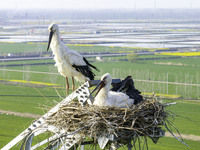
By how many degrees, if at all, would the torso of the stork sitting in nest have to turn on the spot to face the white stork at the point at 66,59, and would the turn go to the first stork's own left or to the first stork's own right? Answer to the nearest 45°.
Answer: approximately 45° to the first stork's own right

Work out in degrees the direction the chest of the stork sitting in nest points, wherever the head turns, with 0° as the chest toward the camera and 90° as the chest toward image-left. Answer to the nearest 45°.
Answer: approximately 90°
